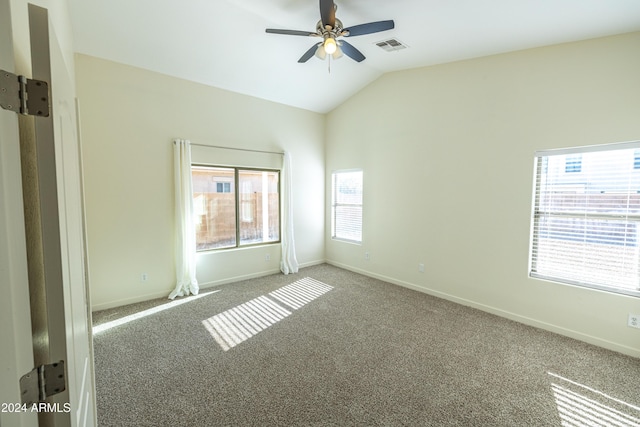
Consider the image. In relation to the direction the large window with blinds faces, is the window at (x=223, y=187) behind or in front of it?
in front

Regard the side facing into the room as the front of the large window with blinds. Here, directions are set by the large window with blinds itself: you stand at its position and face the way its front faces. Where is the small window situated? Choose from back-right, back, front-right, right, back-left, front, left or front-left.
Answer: front-right

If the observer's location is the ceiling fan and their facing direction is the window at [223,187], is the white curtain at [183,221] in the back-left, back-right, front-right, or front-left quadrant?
front-left

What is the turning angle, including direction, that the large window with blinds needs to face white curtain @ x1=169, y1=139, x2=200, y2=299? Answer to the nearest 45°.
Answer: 0° — it already faces it

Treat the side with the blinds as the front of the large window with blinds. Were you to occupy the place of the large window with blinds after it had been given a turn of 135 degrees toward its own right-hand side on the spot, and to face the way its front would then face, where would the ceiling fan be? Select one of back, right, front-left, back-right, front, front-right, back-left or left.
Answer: back-left

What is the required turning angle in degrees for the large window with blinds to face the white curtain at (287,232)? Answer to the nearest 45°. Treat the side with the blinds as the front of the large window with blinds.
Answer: approximately 45° to its right

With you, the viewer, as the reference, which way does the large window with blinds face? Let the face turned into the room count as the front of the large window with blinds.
facing the viewer and to the left of the viewer

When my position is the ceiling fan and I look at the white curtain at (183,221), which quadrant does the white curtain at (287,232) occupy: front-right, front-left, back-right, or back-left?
front-right

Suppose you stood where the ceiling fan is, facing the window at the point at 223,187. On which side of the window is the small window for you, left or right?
right

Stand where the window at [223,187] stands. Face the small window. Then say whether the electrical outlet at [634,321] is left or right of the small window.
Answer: right
